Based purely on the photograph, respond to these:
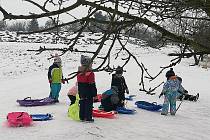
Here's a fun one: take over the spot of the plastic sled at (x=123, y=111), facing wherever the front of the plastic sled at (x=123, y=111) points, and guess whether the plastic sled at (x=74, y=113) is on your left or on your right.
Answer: on your right

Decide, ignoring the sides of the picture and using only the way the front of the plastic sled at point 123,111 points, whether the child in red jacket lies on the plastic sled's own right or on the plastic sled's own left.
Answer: on the plastic sled's own right

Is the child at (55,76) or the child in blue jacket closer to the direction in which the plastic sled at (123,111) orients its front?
the child in blue jacket

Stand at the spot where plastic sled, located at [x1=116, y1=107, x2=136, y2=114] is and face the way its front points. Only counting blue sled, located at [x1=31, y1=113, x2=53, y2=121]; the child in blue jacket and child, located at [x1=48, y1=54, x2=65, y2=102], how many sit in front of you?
1

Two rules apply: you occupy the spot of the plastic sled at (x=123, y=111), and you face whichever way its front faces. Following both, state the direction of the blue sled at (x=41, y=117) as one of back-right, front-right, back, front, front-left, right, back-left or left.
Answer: back-right

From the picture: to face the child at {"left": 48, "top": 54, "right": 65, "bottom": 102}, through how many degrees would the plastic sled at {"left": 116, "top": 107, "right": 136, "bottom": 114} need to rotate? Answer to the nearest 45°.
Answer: approximately 135° to its left

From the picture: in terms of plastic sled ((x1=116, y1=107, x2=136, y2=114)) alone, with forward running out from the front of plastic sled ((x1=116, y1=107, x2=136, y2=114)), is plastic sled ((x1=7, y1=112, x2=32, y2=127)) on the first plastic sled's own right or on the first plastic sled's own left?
on the first plastic sled's own right

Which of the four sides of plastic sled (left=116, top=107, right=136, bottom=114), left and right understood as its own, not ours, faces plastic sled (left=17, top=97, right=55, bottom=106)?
back

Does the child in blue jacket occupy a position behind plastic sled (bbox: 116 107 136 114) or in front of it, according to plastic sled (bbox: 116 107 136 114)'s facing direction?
in front

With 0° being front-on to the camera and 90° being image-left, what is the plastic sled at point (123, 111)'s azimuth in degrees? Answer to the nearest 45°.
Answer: approximately 270°
